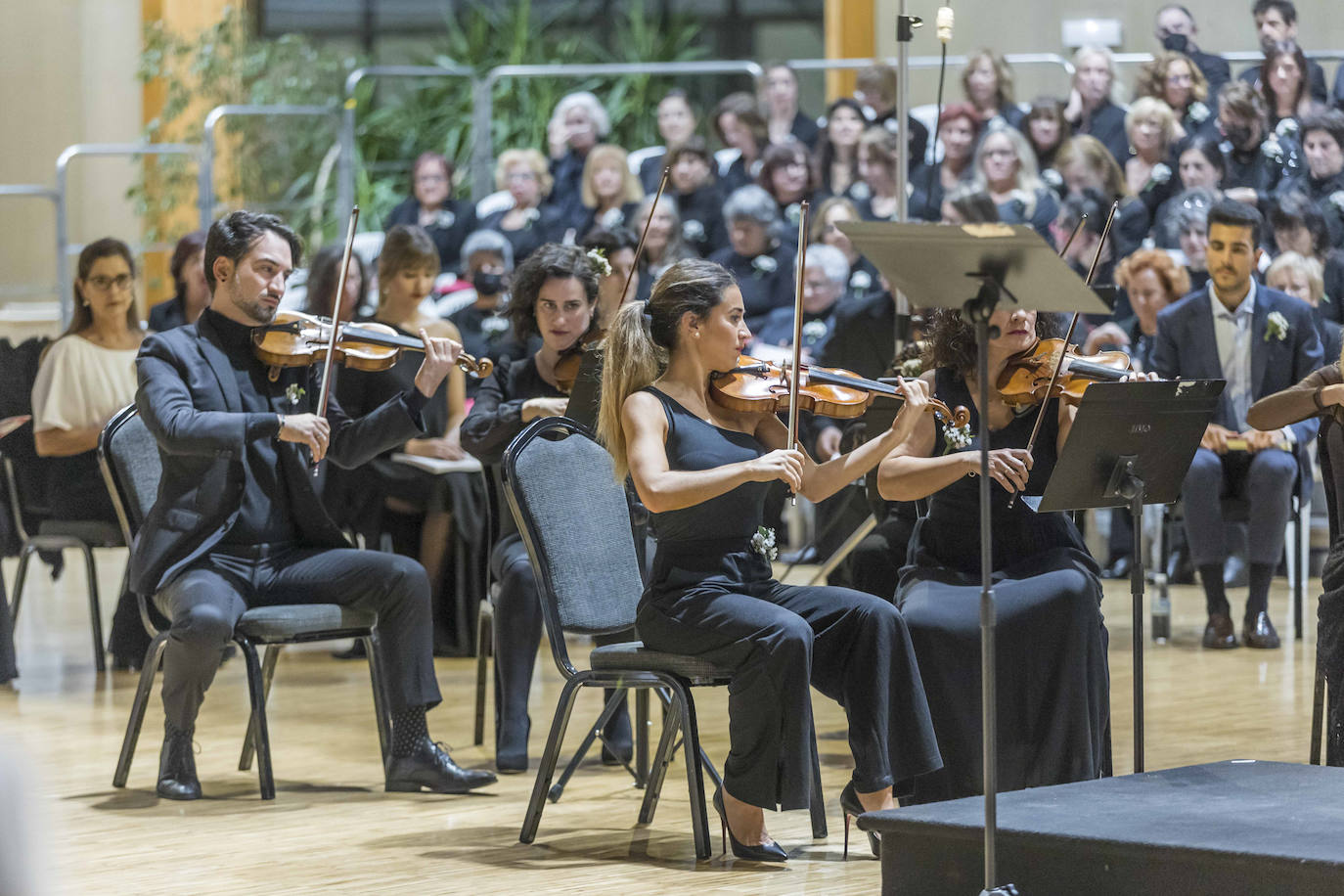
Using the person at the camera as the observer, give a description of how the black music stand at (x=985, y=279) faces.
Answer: facing away from the viewer and to the right of the viewer

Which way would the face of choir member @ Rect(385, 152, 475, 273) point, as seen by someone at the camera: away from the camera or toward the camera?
toward the camera

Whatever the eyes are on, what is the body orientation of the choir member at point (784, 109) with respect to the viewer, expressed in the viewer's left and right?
facing the viewer

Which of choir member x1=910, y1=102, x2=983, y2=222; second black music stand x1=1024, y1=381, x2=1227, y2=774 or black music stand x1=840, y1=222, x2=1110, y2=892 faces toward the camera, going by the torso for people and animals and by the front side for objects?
the choir member

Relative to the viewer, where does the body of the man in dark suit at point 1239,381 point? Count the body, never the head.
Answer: toward the camera

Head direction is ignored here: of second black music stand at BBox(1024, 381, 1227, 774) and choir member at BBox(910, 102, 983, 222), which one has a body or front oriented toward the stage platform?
the choir member

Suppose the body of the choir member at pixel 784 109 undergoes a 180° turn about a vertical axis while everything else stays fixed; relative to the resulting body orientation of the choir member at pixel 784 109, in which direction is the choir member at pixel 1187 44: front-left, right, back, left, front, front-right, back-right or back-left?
right

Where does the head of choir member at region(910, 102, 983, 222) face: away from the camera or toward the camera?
toward the camera

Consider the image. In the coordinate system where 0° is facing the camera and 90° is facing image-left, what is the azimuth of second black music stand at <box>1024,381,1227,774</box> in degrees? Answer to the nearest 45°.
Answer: approximately 135°

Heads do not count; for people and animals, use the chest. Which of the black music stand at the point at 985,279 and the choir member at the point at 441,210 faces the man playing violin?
the choir member

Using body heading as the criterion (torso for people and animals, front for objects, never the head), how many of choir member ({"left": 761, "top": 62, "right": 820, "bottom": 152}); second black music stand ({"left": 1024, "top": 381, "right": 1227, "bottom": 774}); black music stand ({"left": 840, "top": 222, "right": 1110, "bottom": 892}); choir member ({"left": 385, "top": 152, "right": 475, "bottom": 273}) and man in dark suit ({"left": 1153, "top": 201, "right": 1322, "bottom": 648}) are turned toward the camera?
3

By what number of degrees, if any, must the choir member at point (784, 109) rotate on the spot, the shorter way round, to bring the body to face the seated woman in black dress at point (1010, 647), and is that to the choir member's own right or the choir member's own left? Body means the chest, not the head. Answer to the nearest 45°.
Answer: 0° — they already face them

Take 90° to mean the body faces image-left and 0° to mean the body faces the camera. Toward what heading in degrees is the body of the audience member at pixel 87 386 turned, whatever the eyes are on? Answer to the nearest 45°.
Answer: approximately 315°

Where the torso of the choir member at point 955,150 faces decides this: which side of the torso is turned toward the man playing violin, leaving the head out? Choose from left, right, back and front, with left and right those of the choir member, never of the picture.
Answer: front

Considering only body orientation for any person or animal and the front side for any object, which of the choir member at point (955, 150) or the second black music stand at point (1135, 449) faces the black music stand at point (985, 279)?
the choir member

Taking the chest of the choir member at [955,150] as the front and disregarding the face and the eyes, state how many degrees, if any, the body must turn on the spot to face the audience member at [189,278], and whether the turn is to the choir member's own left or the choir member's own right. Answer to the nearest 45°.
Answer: approximately 45° to the choir member's own right

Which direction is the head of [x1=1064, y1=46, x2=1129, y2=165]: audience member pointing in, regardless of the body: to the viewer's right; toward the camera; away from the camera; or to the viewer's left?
toward the camera

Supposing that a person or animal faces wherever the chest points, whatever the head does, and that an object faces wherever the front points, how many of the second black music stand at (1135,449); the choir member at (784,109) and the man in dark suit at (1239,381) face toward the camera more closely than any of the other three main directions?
2

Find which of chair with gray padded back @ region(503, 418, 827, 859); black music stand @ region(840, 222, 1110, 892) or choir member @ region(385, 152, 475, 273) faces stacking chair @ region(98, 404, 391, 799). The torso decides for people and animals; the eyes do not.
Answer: the choir member
